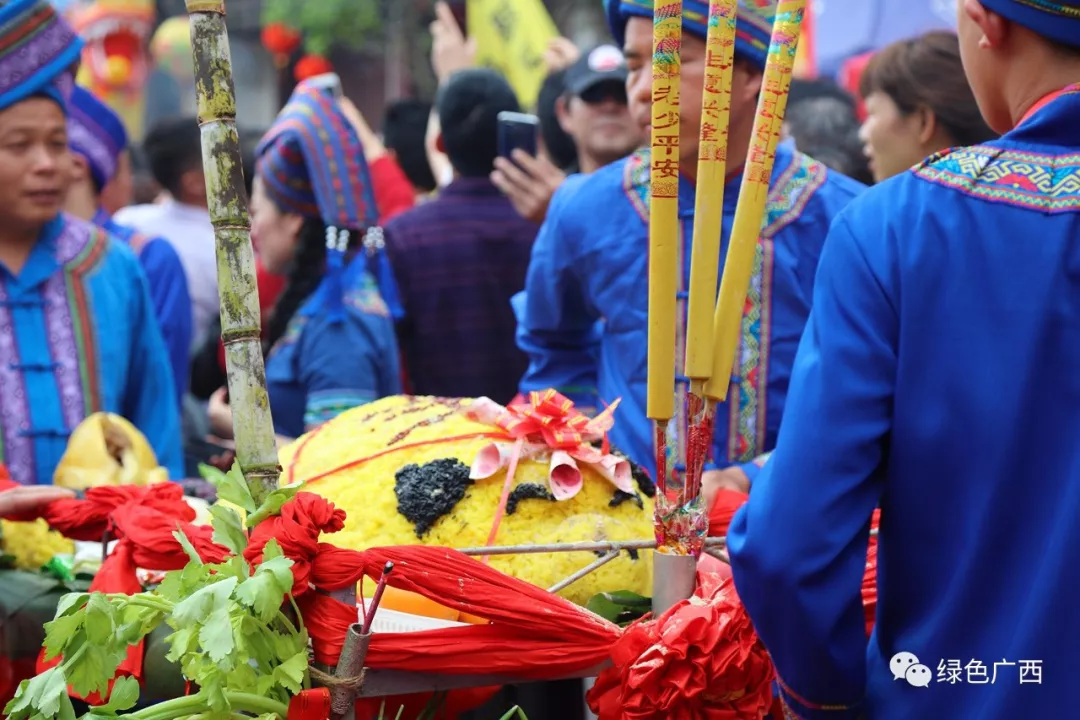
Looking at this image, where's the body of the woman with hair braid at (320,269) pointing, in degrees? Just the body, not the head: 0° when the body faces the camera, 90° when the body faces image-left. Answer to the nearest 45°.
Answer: approximately 90°

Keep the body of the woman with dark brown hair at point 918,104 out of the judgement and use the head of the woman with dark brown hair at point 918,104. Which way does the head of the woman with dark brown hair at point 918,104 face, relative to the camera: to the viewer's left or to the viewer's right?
to the viewer's left

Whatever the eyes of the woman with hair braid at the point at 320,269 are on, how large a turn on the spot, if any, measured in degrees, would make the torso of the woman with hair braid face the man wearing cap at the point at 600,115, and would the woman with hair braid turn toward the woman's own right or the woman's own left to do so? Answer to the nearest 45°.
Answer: approximately 135° to the woman's own right

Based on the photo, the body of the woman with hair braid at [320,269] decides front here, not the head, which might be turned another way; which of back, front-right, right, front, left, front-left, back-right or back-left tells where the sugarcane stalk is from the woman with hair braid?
left
